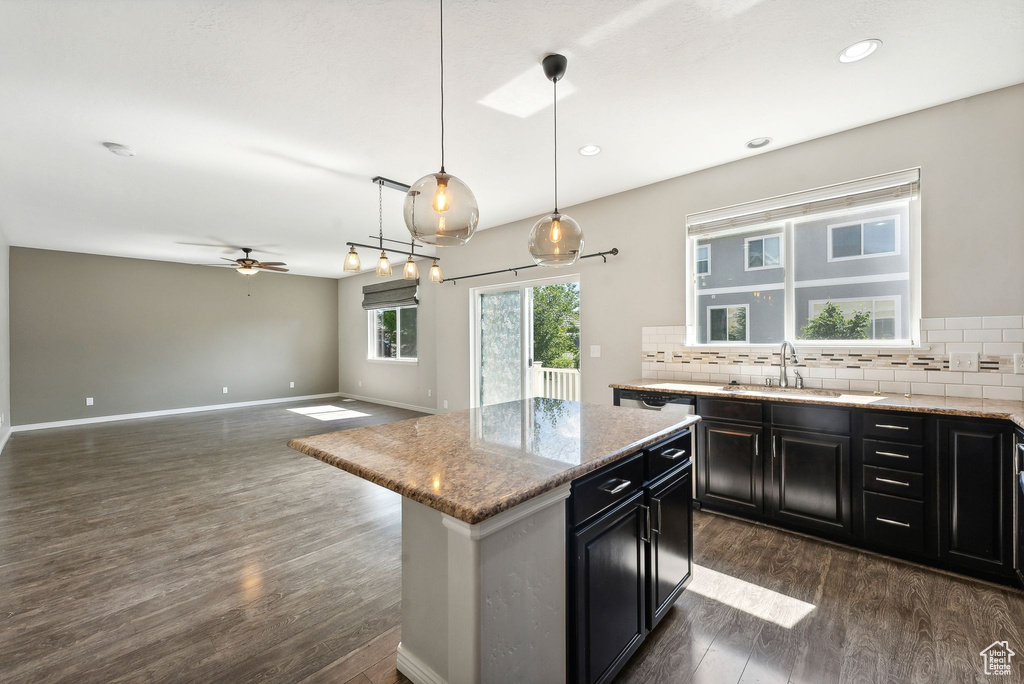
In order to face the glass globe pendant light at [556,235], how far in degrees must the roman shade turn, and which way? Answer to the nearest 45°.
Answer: approximately 45° to its left

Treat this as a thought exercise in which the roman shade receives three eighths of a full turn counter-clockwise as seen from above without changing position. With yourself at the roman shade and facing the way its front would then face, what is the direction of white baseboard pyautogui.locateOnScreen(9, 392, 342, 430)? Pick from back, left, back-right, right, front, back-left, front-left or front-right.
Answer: back

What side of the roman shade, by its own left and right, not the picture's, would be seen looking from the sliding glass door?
left

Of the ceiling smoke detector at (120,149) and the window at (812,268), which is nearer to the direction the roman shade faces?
the ceiling smoke detector

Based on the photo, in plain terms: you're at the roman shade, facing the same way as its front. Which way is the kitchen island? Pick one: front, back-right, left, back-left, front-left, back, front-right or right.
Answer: front-left

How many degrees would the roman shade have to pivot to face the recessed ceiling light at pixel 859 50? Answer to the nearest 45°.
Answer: approximately 45° to its left

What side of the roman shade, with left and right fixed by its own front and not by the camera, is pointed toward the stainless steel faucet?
left

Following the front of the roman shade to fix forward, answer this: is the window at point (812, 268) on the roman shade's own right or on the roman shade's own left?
on the roman shade's own left

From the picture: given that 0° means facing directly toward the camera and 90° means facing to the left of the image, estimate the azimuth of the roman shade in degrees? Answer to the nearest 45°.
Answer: approximately 45°
